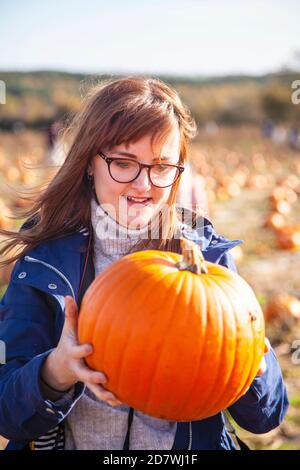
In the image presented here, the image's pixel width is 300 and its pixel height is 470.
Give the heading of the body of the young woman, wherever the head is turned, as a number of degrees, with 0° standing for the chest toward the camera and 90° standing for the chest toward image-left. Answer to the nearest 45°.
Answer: approximately 315°
